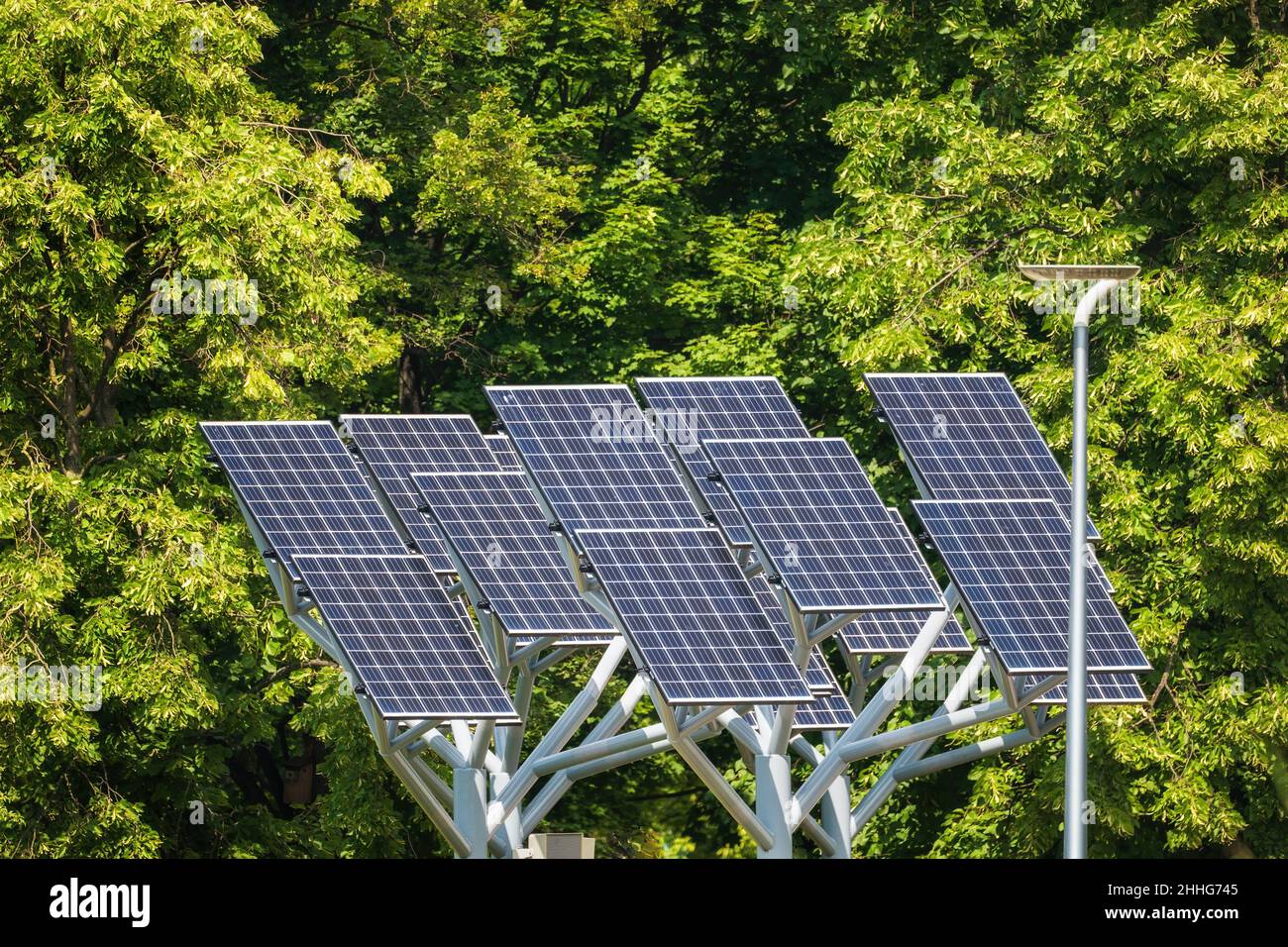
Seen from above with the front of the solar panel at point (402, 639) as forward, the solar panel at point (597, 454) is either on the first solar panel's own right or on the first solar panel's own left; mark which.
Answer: on the first solar panel's own left

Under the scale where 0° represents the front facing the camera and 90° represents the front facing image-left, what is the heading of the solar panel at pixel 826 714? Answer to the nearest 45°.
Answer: approximately 315°

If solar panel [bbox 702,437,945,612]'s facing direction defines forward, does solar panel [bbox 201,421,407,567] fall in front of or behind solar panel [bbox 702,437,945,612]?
behind

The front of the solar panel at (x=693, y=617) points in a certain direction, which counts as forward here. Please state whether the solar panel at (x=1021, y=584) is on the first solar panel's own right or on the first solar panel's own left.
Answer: on the first solar panel's own left

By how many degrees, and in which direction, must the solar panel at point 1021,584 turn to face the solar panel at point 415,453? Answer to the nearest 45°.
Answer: approximately 135° to its right

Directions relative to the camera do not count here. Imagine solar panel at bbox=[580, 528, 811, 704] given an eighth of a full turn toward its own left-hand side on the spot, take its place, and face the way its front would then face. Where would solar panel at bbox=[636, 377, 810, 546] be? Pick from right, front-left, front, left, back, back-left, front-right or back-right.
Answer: left

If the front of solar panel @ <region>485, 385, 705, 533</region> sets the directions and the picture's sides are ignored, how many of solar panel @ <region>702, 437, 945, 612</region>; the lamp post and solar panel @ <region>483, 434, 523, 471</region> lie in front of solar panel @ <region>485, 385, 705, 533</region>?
2

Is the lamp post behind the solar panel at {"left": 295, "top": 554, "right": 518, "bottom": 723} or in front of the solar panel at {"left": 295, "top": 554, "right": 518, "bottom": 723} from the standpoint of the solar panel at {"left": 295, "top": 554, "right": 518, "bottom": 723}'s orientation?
in front

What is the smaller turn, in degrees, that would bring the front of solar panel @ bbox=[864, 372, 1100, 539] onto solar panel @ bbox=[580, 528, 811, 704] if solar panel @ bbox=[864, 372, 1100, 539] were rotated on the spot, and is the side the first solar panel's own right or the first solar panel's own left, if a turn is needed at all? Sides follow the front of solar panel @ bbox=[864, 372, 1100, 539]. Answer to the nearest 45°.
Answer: approximately 90° to the first solar panel's own right

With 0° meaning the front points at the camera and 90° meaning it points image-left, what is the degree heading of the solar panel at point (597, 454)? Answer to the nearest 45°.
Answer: approximately 315°

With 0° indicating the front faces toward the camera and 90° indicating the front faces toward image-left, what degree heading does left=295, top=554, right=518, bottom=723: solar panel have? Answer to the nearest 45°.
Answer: approximately 315°

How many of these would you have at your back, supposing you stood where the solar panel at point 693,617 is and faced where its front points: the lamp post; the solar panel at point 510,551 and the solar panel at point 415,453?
2
